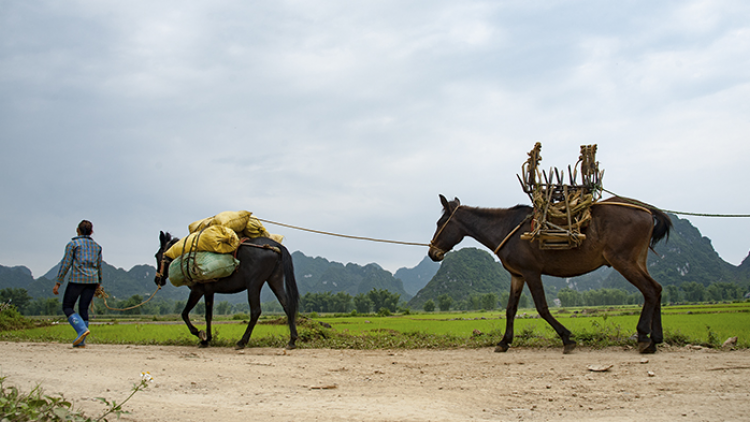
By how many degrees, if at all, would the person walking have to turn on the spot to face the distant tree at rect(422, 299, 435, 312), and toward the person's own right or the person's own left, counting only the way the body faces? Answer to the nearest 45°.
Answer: approximately 90° to the person's own right

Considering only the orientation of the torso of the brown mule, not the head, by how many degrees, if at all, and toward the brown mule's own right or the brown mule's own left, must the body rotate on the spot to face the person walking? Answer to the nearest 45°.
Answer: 0° — it already faces them

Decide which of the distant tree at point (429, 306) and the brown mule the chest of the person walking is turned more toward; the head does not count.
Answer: the distant tree

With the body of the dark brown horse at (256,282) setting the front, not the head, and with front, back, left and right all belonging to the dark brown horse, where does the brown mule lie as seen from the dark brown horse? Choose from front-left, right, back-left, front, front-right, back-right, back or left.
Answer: back-left

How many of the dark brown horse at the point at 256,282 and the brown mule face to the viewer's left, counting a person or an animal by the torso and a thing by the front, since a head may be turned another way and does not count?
2

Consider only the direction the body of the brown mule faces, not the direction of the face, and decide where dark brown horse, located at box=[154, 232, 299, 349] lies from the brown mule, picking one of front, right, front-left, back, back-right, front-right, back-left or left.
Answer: front

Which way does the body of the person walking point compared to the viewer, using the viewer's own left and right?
facing away from the viewer and to the left of the viewer

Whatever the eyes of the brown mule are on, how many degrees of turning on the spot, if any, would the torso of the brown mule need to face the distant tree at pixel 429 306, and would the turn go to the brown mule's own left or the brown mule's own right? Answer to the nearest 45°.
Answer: approximately 90° to the brown mule's own right

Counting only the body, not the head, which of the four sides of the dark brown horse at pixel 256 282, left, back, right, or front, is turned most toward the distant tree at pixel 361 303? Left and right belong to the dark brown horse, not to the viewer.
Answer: right

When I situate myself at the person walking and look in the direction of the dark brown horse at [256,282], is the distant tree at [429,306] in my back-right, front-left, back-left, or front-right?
front-left

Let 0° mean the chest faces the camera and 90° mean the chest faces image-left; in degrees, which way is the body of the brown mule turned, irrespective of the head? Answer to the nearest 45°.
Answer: approximately 90°

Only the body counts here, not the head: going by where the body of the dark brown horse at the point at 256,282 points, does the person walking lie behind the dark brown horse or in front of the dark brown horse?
in front

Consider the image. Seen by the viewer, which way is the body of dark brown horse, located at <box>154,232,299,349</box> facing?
to the viewer's left
